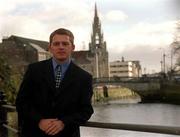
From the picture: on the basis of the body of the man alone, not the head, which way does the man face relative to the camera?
toward the camera

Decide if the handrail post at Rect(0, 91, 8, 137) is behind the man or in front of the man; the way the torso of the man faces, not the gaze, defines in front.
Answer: behind

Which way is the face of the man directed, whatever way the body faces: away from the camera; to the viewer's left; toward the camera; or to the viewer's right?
toward the camera
